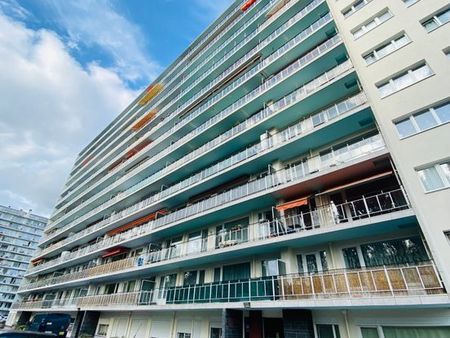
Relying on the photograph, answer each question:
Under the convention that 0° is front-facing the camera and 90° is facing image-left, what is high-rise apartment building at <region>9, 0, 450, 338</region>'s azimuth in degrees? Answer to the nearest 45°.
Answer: approximately 45°
